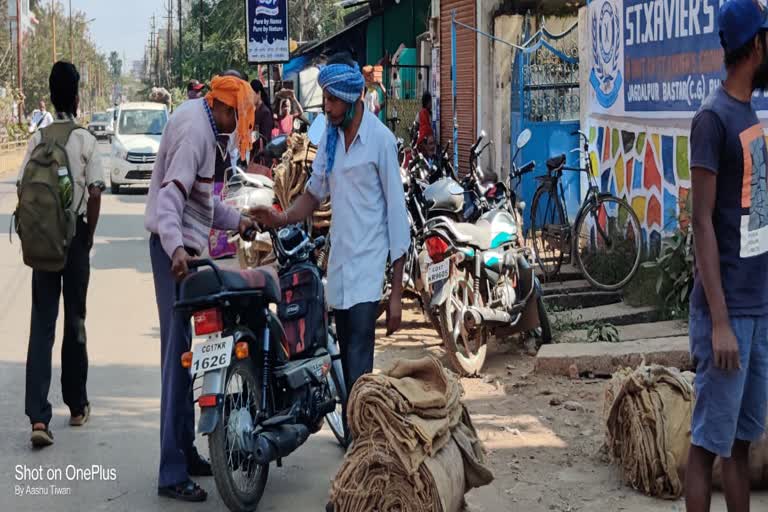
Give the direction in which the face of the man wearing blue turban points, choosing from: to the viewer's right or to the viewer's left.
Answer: to the viewer's left

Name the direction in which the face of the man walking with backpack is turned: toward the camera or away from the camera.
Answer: away from the camera

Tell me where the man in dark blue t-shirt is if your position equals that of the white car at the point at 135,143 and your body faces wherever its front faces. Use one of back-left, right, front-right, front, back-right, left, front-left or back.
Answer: front

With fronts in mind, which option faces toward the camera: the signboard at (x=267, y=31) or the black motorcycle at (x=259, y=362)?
the signboard

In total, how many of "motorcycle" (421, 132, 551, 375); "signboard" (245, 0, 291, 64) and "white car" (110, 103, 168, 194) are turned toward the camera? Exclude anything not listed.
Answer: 2

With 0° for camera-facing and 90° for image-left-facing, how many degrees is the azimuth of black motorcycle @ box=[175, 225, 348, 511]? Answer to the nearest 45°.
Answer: approximately 225°

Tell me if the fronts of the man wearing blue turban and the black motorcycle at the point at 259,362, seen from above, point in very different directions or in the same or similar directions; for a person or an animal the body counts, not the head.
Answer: very different directions

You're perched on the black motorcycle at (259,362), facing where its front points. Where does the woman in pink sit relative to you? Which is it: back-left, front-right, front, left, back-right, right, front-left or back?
front-left

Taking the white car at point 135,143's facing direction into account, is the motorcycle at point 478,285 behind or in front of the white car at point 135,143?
in front

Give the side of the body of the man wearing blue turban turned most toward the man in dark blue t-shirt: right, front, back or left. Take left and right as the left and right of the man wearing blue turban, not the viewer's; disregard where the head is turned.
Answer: left

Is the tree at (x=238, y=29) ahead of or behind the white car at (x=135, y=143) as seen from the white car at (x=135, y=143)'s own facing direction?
behind

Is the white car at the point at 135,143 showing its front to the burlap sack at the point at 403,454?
yes

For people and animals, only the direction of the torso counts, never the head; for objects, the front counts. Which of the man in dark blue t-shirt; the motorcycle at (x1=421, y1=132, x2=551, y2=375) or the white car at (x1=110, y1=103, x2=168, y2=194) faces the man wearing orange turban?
the white car

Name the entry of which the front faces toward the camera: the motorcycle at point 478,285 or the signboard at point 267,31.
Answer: the signboard

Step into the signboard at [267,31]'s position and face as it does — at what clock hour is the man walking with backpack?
The man walking with backpack is roughly at 12 o'clock from the signboard.
